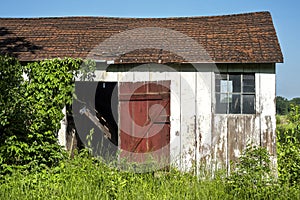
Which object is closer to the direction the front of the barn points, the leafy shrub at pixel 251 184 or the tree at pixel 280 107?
the leafy shrub

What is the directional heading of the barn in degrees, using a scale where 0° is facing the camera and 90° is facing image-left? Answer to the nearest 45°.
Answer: approximately 0°

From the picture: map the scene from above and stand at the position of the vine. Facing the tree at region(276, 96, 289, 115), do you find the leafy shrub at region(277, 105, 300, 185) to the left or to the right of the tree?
right

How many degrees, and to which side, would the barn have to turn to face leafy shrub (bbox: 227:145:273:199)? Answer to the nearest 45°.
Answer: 0° — it already faces it

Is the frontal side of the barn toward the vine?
no

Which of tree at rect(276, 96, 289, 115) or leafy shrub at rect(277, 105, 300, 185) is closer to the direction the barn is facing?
the leafy shrub

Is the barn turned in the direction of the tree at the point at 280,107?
no

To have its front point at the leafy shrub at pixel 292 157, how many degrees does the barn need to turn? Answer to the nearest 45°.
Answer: approximately 45° to its left
